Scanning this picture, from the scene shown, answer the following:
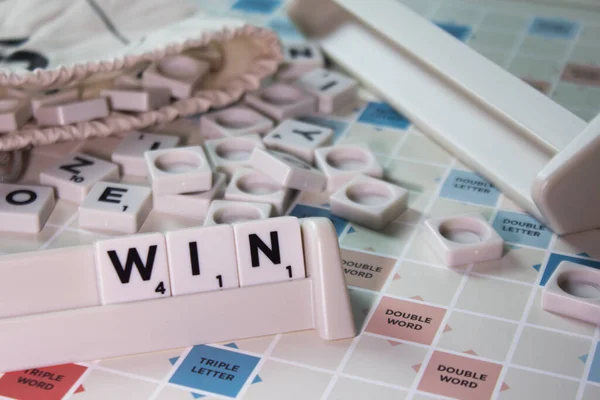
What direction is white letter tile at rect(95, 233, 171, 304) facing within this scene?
toward the camera

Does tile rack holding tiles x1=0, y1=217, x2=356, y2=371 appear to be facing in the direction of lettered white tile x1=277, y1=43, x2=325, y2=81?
no

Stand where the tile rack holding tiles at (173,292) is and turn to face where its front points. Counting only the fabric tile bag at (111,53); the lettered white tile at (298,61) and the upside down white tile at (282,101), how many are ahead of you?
0

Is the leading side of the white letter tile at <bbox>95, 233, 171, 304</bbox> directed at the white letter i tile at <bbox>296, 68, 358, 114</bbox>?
no

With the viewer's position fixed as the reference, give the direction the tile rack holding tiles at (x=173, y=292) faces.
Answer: facing the viewer

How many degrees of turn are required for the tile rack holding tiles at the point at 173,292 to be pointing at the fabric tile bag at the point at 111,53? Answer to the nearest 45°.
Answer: approximately 180°
